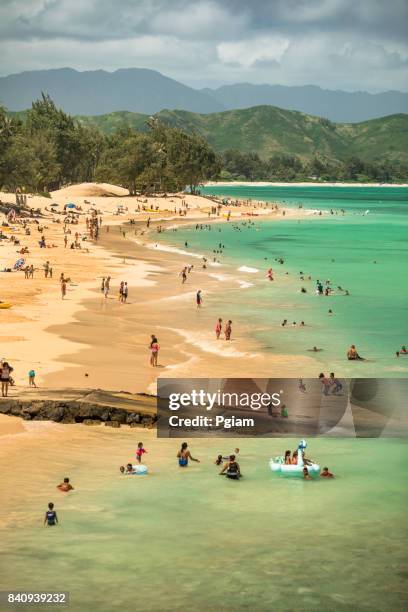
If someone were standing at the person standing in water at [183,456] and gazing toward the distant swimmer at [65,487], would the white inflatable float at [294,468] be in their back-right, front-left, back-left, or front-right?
back-left

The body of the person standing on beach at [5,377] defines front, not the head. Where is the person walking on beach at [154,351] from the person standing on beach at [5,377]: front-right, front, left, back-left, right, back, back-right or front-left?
front-right

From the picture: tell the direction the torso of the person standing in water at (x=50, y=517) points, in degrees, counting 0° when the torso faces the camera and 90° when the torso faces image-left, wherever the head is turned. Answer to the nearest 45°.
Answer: approximately 180°

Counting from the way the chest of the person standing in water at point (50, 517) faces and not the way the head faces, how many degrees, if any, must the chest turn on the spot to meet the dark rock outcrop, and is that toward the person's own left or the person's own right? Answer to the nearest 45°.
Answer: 0° — they already face it

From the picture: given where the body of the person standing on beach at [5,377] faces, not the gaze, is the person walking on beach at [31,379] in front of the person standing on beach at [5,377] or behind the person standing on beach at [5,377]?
in front
